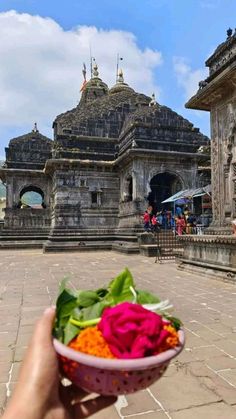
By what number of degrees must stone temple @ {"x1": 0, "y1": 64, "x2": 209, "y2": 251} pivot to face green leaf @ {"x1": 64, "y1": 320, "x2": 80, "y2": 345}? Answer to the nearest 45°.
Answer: approximately 45° to its right

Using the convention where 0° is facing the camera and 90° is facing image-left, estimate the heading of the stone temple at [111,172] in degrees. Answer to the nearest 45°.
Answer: approximately 315°

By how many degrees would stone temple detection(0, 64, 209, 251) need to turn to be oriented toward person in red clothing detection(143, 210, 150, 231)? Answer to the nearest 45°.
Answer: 0° — it already faces them

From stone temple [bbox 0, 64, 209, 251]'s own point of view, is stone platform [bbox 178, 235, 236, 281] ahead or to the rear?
ahead

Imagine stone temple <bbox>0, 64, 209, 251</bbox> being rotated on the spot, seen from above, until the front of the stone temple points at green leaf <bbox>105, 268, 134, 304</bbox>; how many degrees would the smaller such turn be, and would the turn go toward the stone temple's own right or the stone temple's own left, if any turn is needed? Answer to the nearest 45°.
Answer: approximately 45° to the stone temple's own right

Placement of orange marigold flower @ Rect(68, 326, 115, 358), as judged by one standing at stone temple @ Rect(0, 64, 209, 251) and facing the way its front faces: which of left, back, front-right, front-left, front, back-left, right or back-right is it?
front-right

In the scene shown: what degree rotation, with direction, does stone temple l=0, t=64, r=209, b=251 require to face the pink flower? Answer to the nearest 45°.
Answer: approximately 45° to its right

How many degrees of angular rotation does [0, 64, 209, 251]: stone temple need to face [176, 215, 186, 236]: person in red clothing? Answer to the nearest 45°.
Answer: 0° — it already faces them
